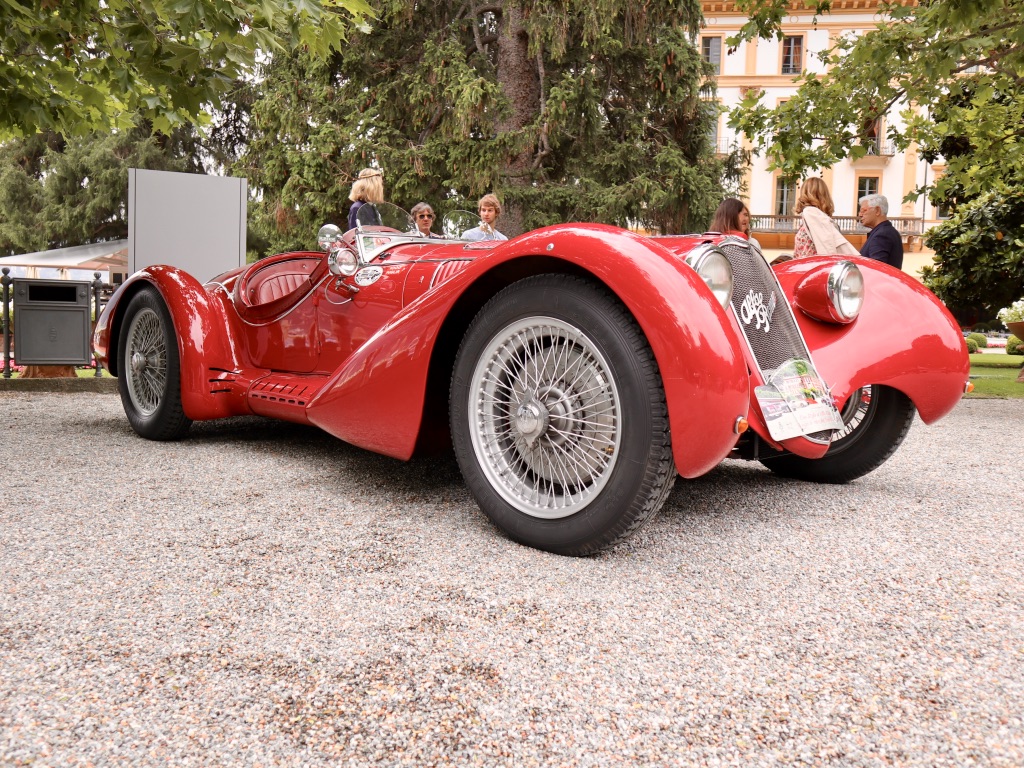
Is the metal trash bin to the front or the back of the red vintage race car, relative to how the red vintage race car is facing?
to the back

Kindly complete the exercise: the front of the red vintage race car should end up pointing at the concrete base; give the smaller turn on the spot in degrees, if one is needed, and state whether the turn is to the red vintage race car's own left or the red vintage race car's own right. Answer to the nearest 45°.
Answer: approximately 180°

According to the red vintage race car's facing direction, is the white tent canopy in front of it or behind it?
behind

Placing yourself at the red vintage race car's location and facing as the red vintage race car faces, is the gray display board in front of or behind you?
behind

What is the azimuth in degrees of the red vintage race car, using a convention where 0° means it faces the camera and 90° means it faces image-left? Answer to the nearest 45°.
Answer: approximately 315°

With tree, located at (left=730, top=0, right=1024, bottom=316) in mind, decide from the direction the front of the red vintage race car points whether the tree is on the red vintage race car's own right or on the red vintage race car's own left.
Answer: on the red vintage race car's own left

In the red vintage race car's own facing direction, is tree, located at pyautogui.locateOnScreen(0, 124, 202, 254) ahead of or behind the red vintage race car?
behind

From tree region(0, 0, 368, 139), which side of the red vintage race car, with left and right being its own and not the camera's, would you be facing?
back
